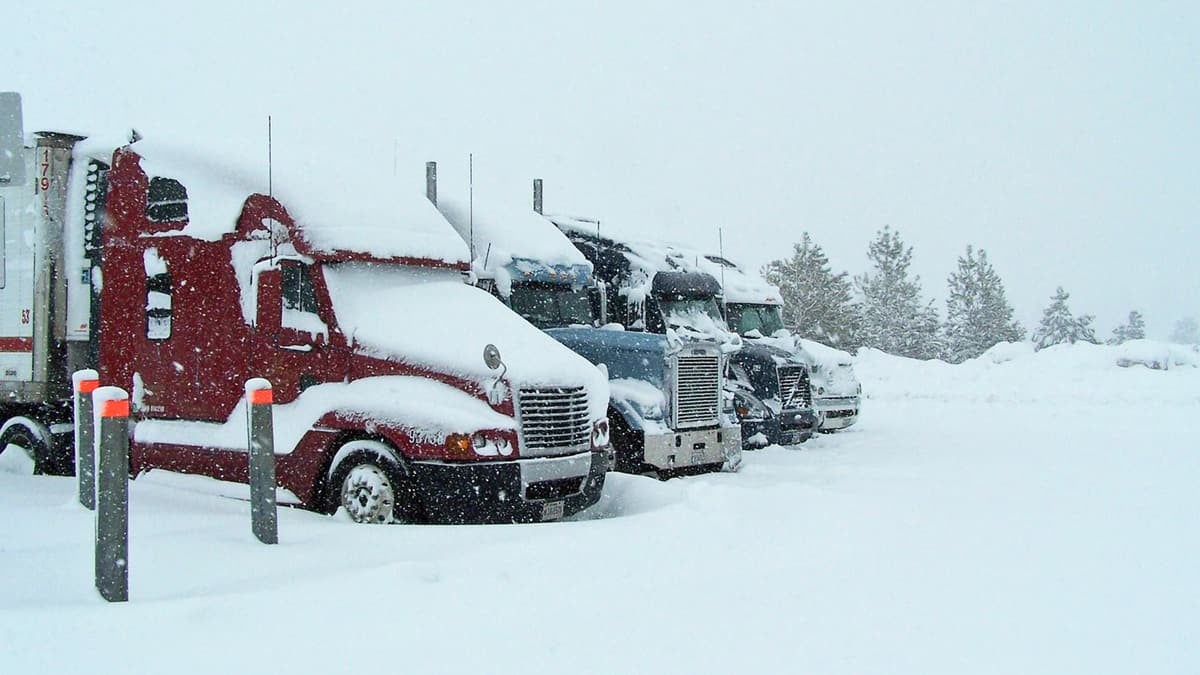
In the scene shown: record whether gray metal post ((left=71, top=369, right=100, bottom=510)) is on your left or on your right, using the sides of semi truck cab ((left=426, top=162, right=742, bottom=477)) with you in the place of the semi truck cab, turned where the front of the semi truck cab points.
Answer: on your right

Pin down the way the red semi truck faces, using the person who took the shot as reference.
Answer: facing the viewer and to the right of the viewer

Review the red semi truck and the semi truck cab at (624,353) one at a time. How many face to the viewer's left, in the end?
0

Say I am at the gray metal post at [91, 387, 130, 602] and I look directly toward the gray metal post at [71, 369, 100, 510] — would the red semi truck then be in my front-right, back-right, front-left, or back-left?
front-right

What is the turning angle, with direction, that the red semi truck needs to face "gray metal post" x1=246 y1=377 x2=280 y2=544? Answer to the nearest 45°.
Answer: approximately 45° to its right

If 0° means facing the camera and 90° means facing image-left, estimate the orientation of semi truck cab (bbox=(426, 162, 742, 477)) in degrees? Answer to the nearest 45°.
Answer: approximately 315°

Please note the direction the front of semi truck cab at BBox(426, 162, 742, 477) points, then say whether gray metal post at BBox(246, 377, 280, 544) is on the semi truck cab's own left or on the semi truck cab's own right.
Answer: on the semi truck cab's own right

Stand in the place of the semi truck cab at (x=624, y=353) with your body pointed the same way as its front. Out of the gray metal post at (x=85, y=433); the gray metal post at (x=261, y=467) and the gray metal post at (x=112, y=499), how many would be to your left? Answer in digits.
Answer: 0

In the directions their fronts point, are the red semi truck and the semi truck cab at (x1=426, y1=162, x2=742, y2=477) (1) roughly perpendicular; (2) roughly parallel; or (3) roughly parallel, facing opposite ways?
roughly parallel

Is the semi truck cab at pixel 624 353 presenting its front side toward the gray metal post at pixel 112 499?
no

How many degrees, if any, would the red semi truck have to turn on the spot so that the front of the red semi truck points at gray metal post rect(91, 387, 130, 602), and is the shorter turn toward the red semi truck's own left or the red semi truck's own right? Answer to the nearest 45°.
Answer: approximately 45° to the red semi truck's own right

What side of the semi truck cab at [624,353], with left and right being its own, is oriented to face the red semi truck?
right

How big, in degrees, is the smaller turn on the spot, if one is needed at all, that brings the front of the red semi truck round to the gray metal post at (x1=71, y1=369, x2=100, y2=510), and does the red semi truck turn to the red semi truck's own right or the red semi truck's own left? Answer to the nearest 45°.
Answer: approximately 90° to the red semi truck's own right

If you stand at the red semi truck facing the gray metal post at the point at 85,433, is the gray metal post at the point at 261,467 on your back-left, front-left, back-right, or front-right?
front-left

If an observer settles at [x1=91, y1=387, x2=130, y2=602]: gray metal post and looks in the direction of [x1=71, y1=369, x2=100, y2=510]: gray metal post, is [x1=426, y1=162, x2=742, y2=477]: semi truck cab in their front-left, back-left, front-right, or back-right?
front-right

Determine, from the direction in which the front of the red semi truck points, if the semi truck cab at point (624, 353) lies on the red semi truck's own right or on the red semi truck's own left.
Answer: on the red semi truck's own left

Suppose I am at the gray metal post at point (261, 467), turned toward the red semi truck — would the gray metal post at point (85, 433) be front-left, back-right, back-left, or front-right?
front-left
